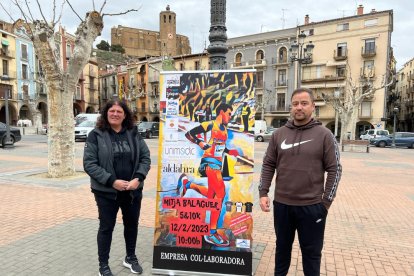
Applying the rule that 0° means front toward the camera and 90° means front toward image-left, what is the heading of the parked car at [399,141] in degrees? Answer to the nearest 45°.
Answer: approximately 90°

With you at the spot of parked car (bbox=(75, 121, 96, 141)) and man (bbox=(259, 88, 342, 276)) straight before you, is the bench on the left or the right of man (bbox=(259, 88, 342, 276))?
left

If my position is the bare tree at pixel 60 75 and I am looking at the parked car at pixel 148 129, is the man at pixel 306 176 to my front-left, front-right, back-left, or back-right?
back-right

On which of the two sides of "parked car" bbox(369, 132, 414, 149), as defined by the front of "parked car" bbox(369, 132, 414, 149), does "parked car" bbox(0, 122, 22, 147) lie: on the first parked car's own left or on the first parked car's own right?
on the first parked car's own left

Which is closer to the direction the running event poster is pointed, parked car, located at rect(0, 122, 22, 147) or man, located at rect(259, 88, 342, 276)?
the man

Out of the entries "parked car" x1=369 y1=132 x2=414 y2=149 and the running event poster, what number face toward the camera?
1

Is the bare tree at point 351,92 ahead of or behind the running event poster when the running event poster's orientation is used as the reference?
behind

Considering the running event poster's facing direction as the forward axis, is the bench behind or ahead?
behind

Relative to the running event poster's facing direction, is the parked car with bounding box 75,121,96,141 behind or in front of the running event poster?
behind

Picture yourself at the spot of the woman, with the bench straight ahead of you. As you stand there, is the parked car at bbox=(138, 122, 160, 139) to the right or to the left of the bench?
left

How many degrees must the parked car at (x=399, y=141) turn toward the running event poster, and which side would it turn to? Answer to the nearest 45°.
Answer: approximately 90° to its left

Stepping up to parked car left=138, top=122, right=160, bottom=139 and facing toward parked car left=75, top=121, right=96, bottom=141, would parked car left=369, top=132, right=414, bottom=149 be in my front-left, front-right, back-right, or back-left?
back-left

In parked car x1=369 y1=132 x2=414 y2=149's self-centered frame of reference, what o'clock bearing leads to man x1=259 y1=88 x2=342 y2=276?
The man is roughly at 9 o'clock from the parked car.

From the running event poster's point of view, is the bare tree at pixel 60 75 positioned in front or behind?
behind
